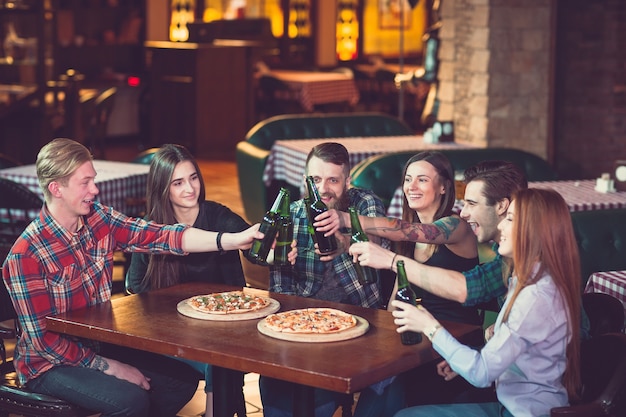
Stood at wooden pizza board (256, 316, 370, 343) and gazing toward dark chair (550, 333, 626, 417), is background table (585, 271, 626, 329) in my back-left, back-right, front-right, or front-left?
front-left

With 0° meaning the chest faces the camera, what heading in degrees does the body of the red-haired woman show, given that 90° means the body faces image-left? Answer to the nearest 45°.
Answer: approximately 90°

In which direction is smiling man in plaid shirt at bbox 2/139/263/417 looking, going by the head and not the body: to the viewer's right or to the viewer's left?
to the viewer's right

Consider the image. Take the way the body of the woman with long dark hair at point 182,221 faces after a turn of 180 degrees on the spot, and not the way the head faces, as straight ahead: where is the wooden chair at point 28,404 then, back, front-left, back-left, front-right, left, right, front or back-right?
left

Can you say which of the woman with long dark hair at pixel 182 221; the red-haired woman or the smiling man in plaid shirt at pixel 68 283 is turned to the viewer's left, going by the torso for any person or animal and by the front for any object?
the red-haired woman

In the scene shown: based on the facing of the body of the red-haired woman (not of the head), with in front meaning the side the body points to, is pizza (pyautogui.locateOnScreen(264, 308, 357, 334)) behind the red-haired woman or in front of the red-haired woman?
in front

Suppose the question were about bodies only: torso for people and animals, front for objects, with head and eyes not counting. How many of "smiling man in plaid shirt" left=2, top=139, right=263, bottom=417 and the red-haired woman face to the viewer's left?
1

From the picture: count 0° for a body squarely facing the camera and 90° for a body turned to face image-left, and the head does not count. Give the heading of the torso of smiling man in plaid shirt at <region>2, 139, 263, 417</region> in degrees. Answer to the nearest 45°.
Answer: approximately 315°

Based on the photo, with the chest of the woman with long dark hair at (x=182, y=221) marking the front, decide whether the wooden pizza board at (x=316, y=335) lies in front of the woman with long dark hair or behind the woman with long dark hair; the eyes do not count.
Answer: in front

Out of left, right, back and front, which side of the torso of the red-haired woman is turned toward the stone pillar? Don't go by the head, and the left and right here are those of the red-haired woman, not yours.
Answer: right

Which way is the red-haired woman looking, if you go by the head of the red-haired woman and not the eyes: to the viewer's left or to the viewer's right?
to the viewer's left
